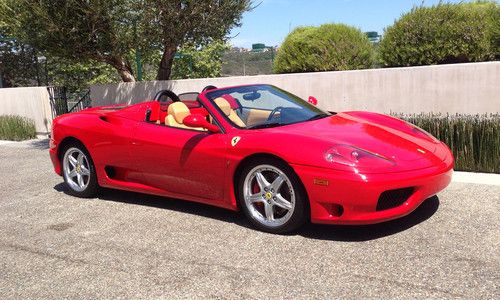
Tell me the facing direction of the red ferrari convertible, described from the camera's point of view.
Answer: facing the viewer and to the right of the viewer

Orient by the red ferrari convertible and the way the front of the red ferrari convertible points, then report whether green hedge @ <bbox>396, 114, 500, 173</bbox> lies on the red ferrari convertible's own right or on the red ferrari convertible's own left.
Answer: on the red ferrari convertible's own left

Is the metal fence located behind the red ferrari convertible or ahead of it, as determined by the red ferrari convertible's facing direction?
behind

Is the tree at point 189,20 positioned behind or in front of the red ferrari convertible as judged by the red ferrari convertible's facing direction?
behind

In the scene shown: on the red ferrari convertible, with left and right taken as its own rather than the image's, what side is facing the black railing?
back

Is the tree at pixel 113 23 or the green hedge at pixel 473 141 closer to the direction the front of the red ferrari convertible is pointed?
the green hedge

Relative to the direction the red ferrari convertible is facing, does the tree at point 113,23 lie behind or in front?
behind

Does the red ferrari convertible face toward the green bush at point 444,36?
no

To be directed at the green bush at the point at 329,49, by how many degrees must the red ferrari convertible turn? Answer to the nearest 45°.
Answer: approximately 135° to its left

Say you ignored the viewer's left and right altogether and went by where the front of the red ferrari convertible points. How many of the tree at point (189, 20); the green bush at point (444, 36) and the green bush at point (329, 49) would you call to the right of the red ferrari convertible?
0
